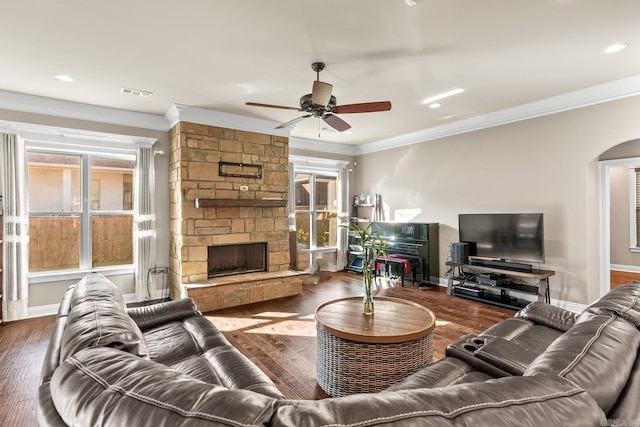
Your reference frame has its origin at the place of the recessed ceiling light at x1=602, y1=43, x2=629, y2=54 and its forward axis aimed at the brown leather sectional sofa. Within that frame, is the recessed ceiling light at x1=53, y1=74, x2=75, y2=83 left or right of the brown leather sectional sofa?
right

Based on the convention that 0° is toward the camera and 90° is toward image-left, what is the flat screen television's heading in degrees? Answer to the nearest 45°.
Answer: approximately 45°

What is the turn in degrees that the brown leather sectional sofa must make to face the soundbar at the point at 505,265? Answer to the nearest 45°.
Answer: approximately 45° to its right

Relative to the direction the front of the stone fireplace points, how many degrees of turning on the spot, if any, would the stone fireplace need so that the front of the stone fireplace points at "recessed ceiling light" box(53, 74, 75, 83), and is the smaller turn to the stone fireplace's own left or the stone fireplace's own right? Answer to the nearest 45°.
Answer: approximately 90° to the stone fireplace's own right

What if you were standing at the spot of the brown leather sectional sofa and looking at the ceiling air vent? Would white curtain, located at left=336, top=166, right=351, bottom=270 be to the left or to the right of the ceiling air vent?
right

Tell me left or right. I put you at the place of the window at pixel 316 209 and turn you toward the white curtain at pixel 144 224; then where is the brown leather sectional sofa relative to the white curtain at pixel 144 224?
left

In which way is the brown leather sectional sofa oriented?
away from the camera

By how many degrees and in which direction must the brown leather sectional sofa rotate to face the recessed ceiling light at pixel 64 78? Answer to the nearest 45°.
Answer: approximately 45° to its left

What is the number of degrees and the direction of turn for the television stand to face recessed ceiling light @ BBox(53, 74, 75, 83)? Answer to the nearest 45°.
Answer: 0° — it already faces it

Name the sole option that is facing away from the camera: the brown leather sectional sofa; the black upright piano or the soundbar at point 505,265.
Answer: the brown leather sectional sofa

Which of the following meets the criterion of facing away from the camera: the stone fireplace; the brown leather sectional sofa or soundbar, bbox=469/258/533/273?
the brown leather sectional sofa
